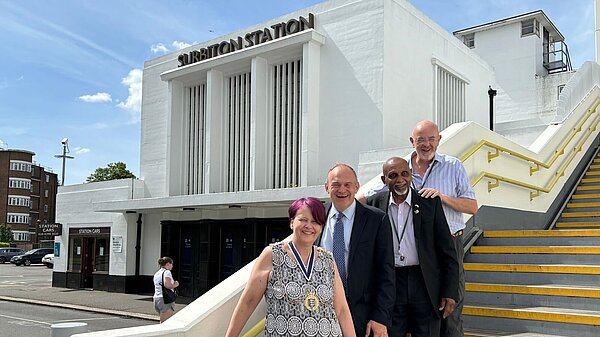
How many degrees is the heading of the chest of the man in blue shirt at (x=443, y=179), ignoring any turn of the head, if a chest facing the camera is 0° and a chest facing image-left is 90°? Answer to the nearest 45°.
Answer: approximately 45°

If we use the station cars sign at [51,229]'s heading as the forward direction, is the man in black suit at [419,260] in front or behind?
in front

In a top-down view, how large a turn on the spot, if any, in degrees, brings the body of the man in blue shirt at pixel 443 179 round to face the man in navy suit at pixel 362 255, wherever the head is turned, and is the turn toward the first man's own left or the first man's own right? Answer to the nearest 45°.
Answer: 0° — they already face them

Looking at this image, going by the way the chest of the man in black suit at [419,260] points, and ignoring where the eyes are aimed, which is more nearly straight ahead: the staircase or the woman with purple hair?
the woman with purple hair

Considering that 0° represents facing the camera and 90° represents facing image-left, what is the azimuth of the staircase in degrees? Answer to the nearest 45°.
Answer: approximately 0°
